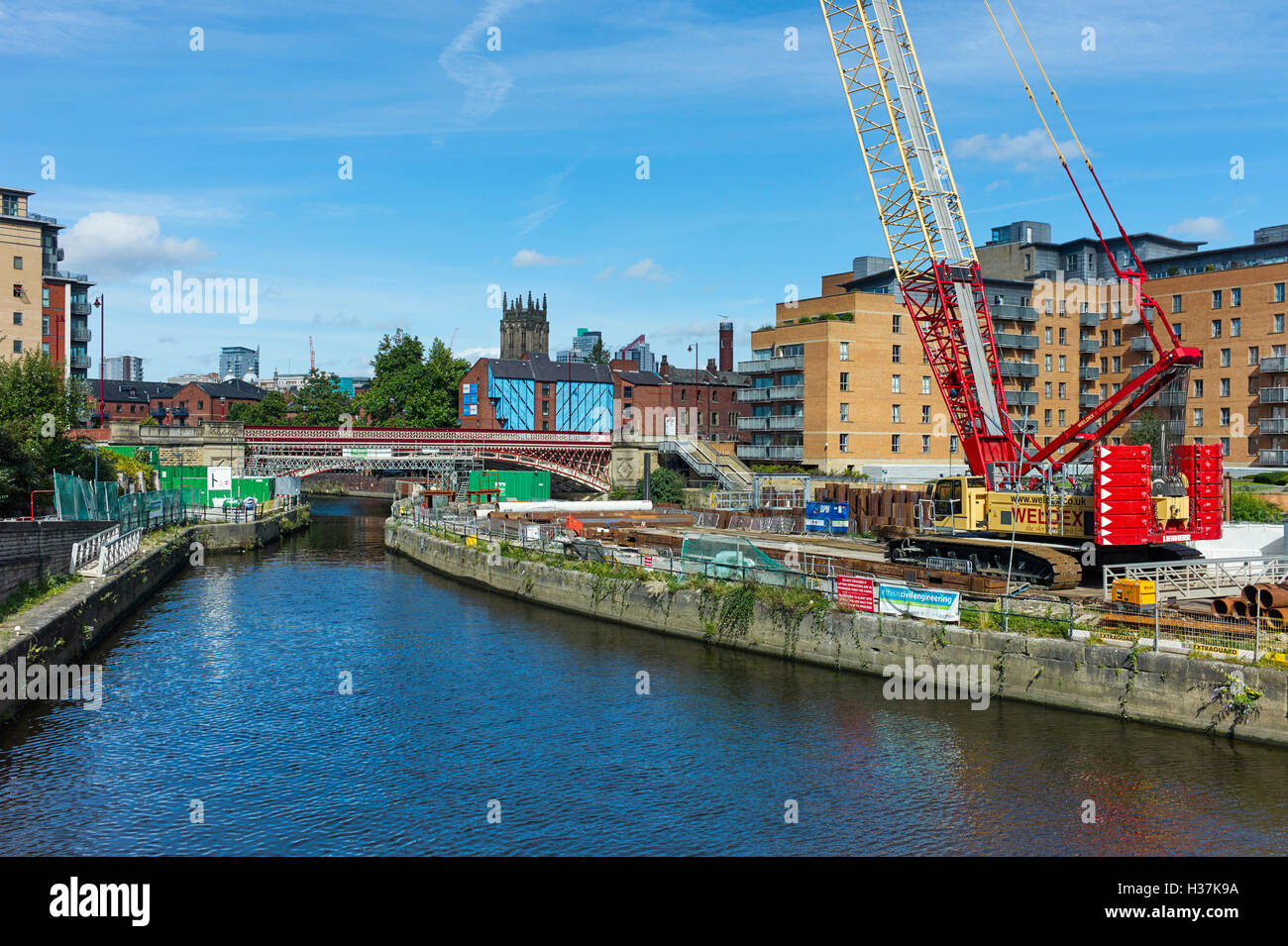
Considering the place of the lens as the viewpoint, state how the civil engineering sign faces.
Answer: facing the viewer

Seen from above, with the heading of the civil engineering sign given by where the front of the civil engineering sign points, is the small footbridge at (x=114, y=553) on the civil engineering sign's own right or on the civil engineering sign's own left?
on the civil engineering sign's own right

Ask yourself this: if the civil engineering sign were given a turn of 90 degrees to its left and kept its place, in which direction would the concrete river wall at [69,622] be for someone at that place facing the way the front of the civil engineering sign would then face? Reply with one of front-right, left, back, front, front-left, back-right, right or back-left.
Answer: back

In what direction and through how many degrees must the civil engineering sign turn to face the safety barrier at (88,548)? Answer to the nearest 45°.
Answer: approximately 90° to its right
